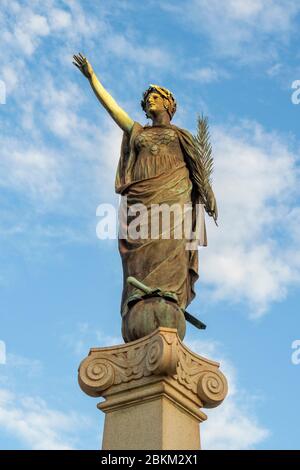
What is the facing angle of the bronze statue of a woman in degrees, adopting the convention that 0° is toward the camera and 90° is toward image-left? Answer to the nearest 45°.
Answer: approximately 45°
